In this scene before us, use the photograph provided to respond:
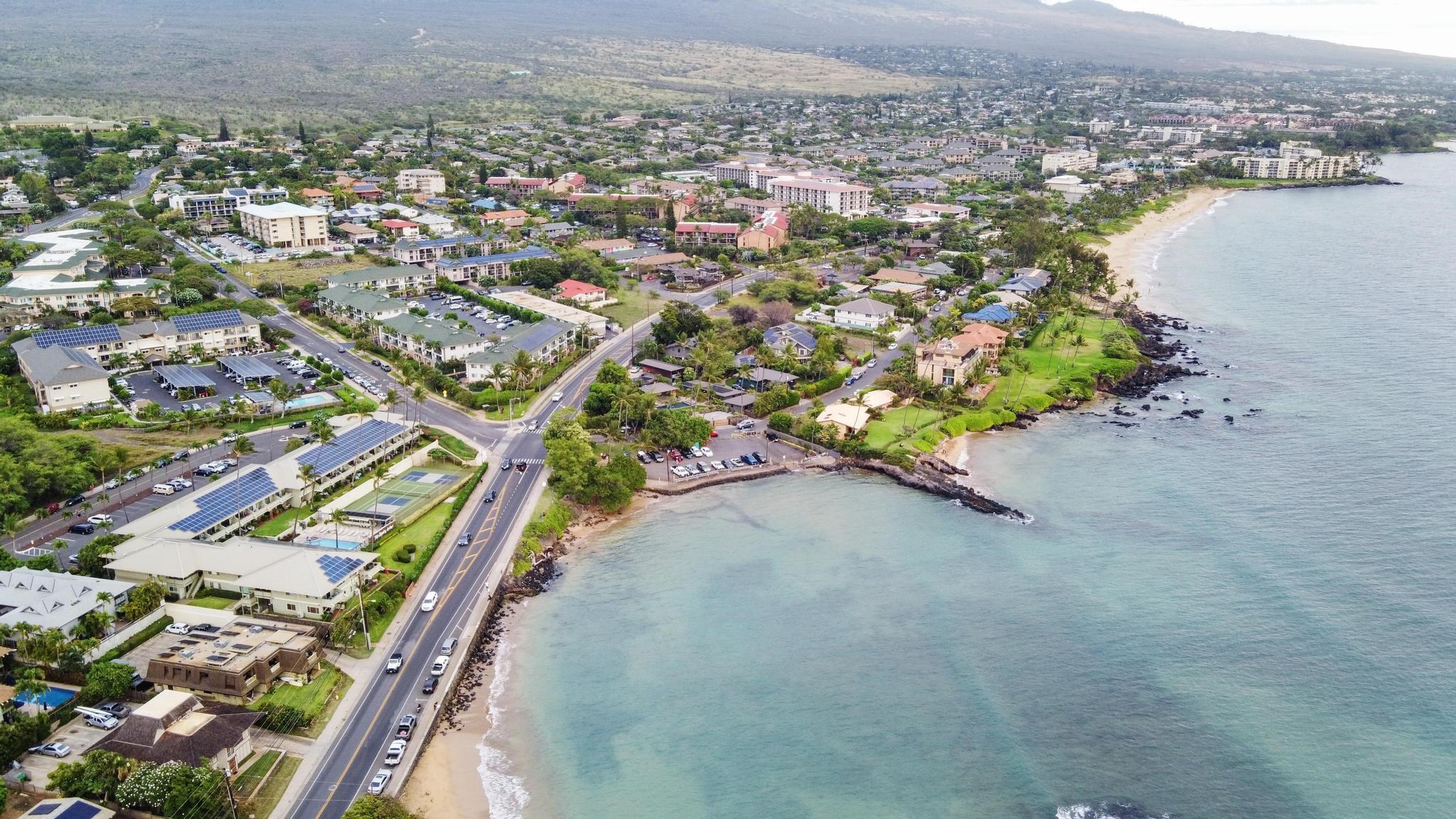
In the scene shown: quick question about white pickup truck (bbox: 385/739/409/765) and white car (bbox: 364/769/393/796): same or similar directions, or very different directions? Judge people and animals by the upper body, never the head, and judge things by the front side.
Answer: same or similar directions

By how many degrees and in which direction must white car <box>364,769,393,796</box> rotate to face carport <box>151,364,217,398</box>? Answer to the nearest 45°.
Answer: approximately 45° to its left

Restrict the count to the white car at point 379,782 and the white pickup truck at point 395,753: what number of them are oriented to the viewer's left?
0

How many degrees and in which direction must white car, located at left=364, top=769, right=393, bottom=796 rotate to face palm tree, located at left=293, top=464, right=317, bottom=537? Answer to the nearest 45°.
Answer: approximately 45° to its left

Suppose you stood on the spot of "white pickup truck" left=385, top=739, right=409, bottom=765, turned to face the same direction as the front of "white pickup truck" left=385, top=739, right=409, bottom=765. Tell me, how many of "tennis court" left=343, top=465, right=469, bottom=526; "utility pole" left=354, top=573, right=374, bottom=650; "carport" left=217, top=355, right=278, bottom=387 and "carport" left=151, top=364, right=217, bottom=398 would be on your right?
0

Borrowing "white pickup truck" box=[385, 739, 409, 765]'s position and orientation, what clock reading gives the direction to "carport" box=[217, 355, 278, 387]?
The carport is roughly at 10 o'clock from the white pickup truck.

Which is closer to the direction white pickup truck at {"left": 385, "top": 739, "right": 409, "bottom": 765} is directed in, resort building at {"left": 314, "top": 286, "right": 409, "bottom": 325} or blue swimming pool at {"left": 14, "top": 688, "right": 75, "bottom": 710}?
the resort building

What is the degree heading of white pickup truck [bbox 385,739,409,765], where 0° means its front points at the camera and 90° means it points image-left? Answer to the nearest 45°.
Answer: approximately 225°

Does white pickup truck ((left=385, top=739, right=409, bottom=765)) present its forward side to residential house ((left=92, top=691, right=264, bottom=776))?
no

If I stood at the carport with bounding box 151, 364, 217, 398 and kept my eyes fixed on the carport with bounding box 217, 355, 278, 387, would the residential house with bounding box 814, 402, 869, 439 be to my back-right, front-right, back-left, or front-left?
front-right

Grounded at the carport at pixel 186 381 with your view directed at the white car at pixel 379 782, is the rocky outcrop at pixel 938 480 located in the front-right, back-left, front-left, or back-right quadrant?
front-left

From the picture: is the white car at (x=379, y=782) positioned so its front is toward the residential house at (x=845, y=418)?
yes

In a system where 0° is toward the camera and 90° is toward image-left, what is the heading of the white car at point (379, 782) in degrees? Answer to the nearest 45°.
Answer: approximately 225°

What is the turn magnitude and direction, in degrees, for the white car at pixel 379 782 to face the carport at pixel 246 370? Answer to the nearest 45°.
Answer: approximately 45° to its left

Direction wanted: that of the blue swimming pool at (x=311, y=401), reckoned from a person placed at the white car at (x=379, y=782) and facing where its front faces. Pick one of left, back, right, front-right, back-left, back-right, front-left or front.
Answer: front-left

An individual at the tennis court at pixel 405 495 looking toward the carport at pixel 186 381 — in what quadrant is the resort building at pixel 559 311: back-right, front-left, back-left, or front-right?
front-right

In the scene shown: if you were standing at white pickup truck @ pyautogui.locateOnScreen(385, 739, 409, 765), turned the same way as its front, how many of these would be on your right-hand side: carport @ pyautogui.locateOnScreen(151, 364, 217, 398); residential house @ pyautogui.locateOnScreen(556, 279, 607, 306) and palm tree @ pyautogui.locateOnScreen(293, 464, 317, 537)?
0

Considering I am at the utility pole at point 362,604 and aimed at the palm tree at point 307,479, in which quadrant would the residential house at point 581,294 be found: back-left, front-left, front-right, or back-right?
front-right

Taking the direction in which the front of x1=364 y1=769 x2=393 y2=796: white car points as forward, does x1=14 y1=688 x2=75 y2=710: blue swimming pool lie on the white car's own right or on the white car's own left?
on the white car's own left

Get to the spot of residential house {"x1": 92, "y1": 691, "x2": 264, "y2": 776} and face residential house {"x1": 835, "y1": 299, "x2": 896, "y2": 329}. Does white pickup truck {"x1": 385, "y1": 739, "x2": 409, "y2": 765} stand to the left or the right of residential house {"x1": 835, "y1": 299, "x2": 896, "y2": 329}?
right
